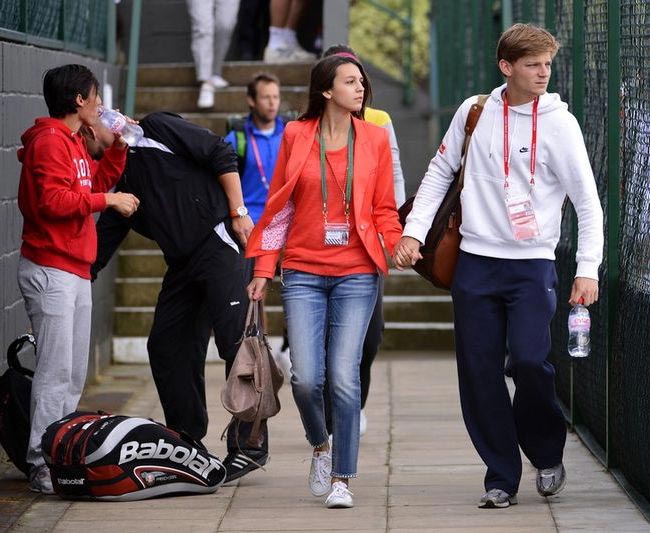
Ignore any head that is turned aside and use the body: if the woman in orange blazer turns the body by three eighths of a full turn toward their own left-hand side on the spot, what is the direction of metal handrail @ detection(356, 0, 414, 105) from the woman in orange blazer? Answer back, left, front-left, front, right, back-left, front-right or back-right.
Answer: front-left

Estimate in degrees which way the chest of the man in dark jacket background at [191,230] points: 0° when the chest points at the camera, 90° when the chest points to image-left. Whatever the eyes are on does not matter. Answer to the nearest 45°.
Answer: approximately 45°

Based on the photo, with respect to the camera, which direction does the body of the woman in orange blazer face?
toward the camera

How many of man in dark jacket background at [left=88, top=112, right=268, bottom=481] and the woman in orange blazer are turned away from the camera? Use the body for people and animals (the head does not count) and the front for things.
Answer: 0
